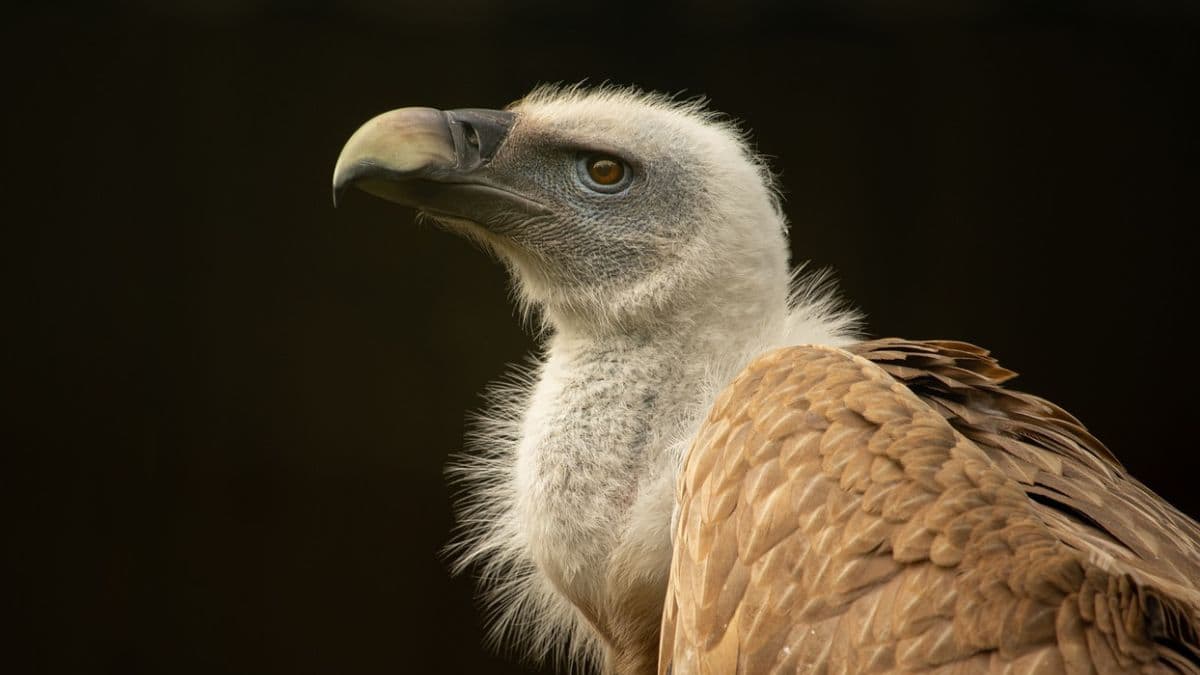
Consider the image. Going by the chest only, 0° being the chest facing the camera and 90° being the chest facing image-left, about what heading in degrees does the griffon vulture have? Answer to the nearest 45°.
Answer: approximately 90°
